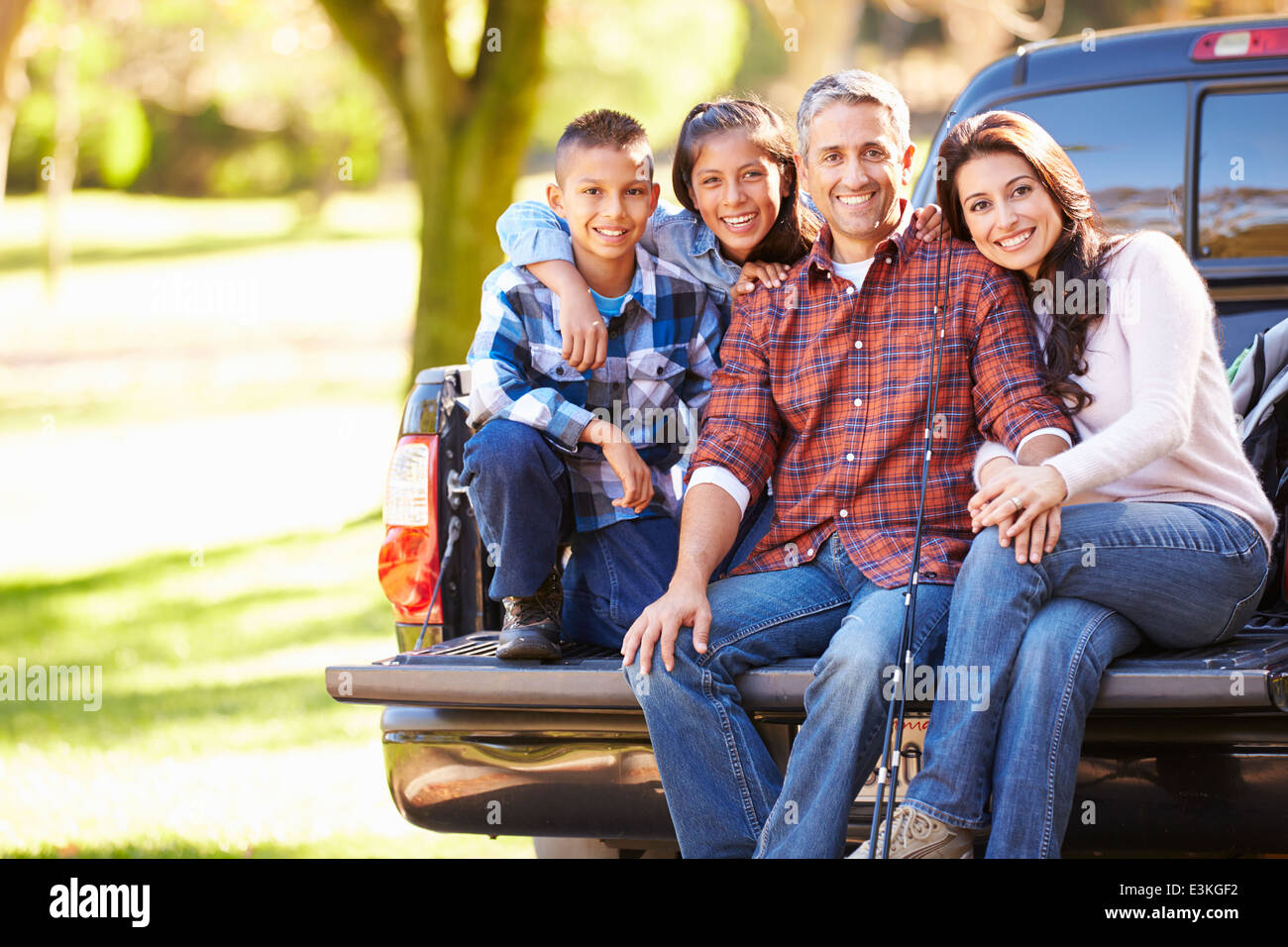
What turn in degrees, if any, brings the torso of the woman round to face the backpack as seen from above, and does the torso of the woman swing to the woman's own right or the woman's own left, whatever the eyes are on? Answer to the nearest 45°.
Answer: approximately 180°

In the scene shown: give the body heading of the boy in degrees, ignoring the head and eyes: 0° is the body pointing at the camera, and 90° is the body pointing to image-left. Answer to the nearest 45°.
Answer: approximately 0°

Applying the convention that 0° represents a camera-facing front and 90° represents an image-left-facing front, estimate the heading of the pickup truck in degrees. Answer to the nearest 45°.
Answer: approximately 225°

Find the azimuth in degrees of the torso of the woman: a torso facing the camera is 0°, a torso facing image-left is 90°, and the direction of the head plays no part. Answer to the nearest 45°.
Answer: approximately 45°

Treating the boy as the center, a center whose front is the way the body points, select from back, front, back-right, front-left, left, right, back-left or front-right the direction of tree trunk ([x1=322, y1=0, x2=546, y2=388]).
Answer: back

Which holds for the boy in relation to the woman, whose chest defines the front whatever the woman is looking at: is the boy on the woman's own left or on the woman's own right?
on the woman's own right

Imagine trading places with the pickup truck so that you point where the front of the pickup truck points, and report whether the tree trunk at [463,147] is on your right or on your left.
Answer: on your left

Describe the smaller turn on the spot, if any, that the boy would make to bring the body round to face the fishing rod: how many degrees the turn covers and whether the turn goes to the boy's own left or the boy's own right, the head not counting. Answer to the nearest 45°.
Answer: approximately 45° to the boy's own left
